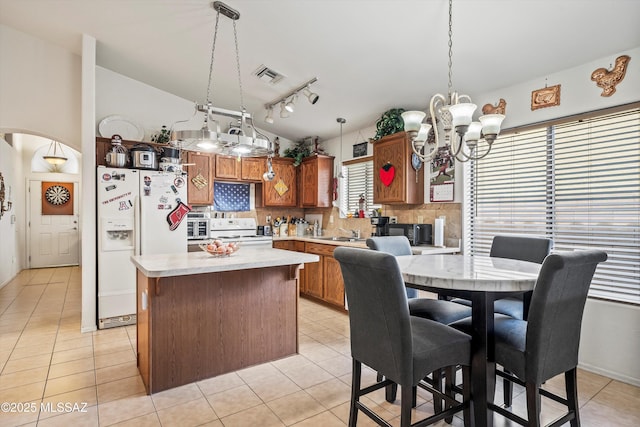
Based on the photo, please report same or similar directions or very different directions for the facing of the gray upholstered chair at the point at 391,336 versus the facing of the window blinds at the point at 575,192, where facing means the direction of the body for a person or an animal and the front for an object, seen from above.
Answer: very different directions

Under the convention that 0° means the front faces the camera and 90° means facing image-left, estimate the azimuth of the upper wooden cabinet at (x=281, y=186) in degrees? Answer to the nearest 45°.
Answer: approximately 0°

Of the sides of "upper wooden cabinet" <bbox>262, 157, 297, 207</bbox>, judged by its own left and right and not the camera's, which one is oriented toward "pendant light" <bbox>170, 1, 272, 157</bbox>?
front

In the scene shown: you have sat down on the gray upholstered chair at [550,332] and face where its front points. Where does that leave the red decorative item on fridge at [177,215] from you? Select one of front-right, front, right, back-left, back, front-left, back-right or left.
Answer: front-left

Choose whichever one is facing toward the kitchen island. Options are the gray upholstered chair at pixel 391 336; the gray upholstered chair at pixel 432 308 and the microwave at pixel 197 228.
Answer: the microwave

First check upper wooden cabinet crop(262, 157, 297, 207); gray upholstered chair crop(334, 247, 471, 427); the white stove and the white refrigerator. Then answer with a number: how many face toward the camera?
3

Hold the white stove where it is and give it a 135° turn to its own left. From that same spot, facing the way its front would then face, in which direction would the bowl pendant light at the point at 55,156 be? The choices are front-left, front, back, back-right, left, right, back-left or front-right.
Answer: left

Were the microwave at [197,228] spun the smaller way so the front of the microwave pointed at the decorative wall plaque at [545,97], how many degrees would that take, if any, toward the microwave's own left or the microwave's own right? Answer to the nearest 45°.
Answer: approximately 45° to the microwave's own left

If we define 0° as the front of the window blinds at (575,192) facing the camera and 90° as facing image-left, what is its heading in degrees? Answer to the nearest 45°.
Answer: approximately 45°

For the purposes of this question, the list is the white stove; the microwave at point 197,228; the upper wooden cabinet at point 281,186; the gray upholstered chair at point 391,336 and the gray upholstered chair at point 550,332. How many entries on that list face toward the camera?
3

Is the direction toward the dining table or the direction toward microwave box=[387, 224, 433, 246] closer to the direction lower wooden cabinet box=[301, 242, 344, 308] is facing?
the dining table
